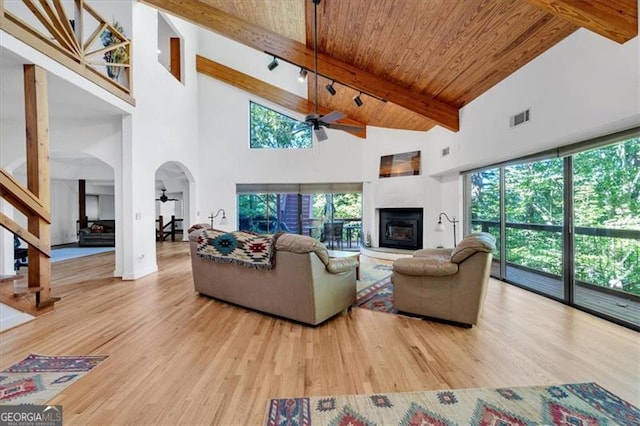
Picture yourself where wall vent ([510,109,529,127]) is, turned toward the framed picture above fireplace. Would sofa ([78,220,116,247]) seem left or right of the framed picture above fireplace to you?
left

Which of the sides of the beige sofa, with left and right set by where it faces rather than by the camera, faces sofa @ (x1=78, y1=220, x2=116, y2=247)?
left

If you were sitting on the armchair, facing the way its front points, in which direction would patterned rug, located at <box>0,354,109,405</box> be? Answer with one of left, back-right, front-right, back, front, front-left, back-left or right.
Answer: front-left

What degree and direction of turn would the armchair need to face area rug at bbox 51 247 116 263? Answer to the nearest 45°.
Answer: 0° — it already faces it

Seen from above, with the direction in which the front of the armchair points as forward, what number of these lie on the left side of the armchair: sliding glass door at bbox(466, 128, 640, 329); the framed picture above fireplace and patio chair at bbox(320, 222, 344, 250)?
0

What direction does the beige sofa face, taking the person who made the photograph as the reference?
facing away from the viewer and to the right of the viewer

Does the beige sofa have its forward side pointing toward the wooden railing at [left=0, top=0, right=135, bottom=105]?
no

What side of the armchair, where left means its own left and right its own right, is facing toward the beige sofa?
front

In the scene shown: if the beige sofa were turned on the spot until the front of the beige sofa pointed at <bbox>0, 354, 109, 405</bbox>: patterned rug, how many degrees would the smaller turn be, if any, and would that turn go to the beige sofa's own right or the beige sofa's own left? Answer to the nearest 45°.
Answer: approximately 135° to the beige sofa's own left

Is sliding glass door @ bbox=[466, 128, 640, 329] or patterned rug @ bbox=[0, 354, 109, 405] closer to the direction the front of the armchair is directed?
the patterned rug

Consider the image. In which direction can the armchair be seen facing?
to the viewer's left

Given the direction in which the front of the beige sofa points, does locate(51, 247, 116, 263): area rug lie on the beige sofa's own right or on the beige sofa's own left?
on the beige sofa's own left

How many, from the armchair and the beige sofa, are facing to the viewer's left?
1

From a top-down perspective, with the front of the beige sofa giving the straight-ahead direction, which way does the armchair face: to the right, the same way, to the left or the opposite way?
to the left

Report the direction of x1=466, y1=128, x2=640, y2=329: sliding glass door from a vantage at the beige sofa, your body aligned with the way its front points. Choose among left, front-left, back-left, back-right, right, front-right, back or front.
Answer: front-right
